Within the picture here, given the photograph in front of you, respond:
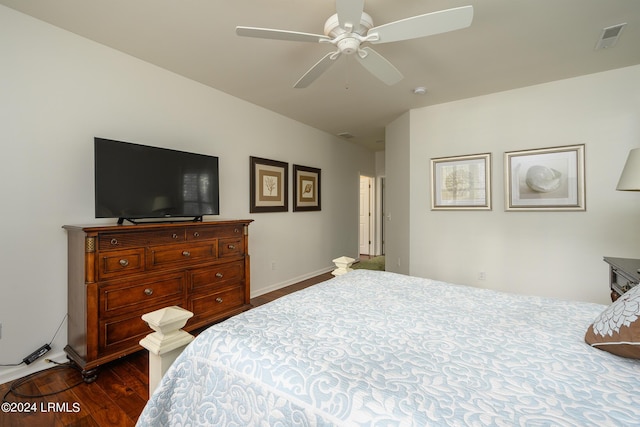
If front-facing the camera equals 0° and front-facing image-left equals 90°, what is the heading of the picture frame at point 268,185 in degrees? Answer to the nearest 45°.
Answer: approximately 315°

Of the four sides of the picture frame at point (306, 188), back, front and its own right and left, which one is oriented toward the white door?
left

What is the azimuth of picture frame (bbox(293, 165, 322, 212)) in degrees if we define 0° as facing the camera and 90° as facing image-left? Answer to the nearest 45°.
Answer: approximately 315°

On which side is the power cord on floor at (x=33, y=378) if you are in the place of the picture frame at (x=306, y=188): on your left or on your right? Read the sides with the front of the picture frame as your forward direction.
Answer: on your right

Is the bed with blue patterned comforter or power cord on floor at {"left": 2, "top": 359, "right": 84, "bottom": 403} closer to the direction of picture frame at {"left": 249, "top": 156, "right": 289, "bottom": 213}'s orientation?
the bed with blue patterned comforter

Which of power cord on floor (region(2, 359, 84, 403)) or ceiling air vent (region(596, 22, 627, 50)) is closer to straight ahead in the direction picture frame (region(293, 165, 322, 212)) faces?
the ceiling air vent

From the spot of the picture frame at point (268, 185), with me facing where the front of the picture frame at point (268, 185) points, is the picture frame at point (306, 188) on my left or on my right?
on my left

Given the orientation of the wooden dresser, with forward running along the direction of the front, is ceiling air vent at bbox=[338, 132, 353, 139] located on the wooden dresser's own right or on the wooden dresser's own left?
on the wooden dresser's own left
